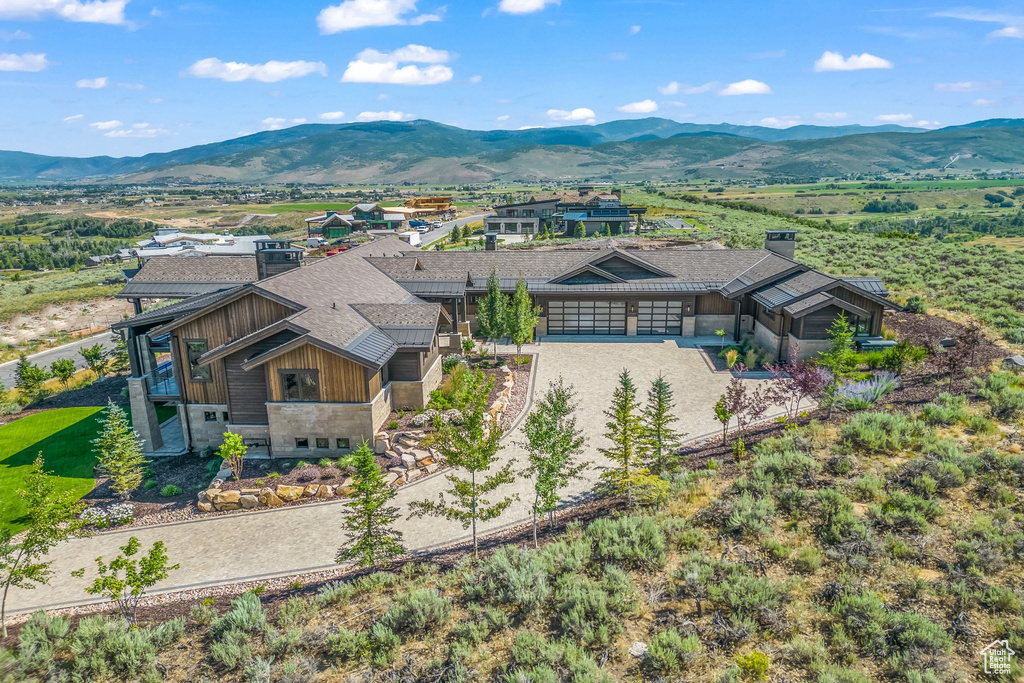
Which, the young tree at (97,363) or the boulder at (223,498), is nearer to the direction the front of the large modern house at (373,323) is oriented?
the boulder

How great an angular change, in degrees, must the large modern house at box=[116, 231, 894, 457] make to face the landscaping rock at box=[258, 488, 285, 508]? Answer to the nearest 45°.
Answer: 0° — it already faces it

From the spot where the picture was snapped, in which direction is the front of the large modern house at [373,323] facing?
facing the viewer

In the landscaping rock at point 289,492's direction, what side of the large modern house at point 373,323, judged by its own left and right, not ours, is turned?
front

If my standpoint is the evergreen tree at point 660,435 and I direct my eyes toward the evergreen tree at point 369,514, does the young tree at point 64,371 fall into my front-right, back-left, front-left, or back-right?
front-right

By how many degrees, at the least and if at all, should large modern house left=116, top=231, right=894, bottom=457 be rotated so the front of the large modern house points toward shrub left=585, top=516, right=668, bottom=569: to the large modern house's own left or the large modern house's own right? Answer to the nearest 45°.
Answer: approximately 45° to the large modern house's own left

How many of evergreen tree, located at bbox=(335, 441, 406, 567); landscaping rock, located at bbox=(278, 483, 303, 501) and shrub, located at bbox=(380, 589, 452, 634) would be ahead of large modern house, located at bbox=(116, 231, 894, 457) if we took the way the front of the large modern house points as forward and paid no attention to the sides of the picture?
3

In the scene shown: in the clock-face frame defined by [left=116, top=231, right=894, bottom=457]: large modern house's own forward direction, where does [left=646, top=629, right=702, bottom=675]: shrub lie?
The shrub is roughly at 11 o'clock from the large modern house.

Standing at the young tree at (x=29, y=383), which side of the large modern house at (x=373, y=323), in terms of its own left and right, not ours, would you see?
right

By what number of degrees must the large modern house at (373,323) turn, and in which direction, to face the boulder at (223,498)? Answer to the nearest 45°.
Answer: approximately 45° to its right

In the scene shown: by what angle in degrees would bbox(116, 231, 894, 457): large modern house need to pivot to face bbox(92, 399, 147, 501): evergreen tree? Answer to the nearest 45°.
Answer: approximately 45° to its right

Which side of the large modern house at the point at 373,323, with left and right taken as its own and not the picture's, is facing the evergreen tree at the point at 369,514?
front

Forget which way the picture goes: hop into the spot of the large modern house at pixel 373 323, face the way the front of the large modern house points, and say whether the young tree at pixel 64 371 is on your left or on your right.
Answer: on your right
